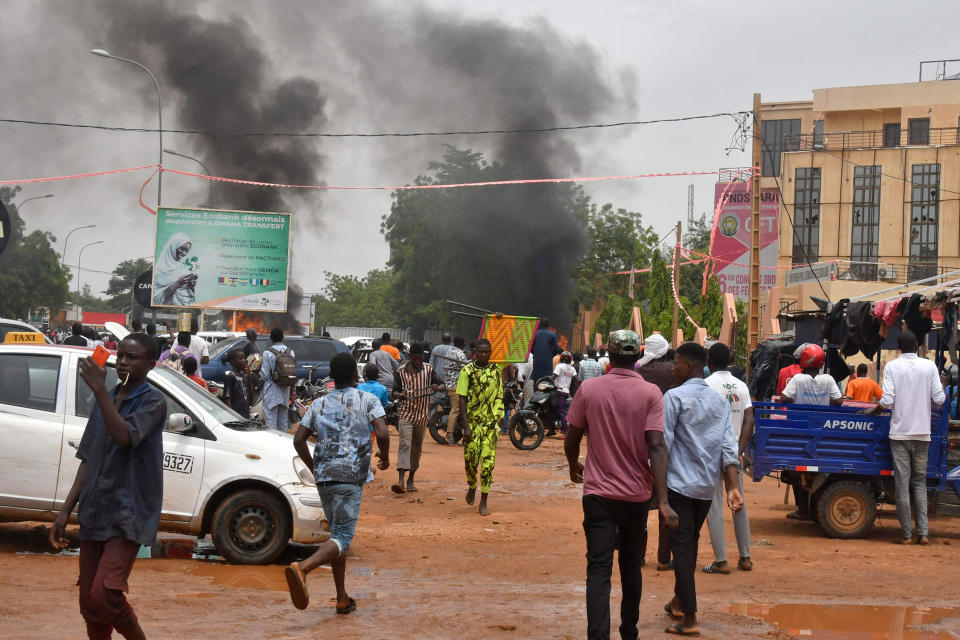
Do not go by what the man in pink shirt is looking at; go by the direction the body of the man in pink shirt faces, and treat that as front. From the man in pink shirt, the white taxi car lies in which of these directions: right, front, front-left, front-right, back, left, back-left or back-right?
front-left

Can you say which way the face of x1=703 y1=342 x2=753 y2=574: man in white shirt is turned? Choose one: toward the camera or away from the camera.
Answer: away from the camera

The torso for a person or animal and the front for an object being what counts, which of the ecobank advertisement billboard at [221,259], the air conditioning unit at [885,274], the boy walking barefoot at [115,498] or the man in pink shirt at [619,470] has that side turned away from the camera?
the man in pink shirt

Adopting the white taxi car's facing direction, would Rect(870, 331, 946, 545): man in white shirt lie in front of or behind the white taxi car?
in front

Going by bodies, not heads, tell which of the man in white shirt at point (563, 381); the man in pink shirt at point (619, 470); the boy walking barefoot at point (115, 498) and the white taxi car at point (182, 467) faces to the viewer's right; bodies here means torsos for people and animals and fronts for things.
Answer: the white taxi car

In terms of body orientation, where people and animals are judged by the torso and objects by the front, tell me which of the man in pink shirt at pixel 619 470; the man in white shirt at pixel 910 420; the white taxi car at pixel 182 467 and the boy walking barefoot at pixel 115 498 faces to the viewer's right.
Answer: the white taxi car

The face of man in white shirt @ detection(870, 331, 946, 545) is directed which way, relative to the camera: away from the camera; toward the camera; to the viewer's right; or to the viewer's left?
away from the camera

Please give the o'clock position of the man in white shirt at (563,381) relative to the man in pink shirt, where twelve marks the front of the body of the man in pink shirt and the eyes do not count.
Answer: The man in white shirt is roughly at 12 o'clock from the man in pink shirt.

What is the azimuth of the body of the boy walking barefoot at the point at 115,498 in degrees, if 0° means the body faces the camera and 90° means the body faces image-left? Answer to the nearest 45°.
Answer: approximately 45°

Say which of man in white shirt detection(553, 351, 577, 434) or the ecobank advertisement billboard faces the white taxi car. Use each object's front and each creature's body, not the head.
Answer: the ecobank advertisement billboard

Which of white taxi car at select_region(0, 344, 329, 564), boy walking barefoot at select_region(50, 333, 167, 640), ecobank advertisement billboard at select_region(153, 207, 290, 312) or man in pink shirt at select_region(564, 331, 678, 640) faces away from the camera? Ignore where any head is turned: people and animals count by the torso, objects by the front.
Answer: the man in pink shirt

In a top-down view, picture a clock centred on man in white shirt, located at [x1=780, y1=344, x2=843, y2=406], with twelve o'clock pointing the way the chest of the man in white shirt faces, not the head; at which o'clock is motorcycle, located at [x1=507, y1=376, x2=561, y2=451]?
The motorcycle is roughly at 11 o'clock from the man in white shirt.

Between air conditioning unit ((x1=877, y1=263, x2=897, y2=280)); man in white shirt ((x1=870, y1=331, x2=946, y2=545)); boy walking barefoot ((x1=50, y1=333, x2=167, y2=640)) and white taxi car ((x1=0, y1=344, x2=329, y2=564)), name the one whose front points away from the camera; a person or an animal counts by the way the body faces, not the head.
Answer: the man in white shirt

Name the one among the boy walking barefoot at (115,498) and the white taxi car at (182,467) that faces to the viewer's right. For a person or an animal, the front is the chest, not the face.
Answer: the white taxi car

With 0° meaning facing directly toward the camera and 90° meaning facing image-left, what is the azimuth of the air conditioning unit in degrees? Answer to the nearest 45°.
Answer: approximately 0°

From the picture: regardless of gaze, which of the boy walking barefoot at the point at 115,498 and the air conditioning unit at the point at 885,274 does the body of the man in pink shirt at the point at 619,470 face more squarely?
the air conditioning unit
